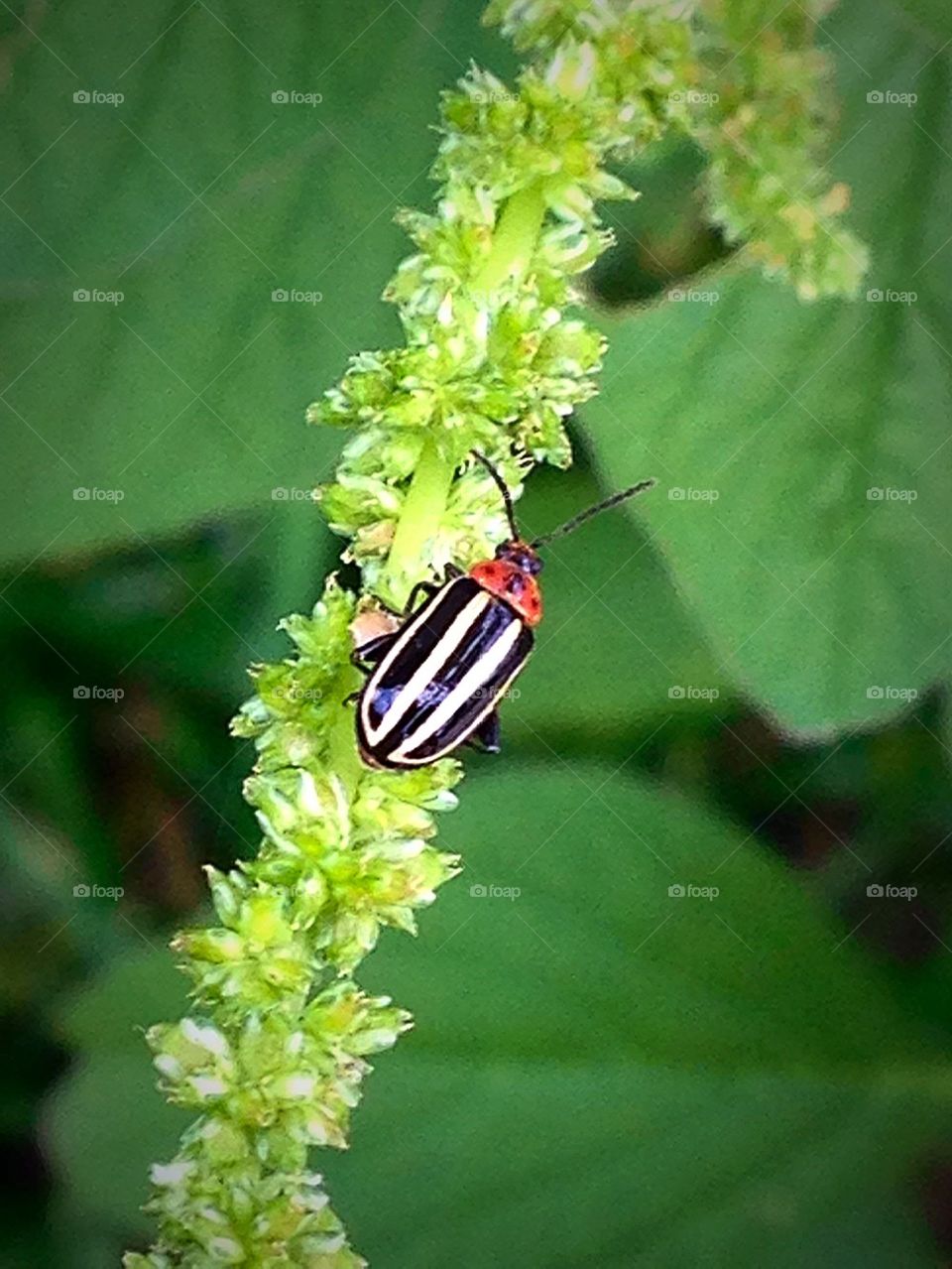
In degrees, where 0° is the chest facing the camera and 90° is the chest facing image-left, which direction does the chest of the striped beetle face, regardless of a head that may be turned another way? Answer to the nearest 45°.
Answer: approximately 225°
